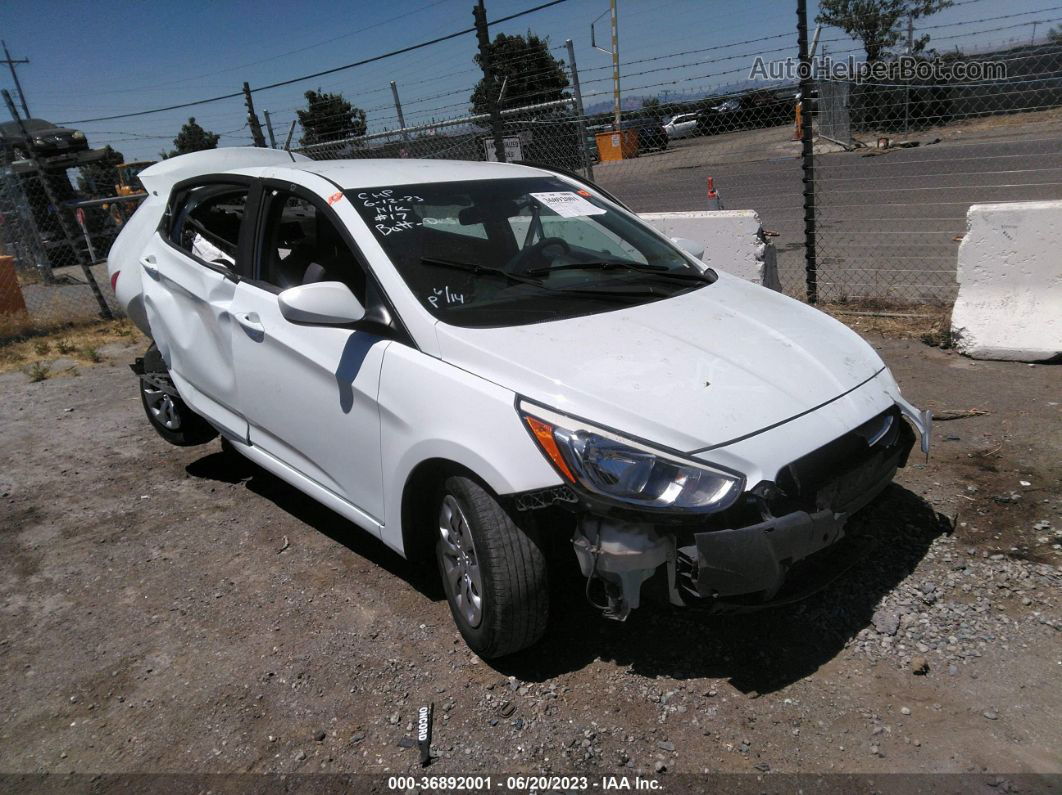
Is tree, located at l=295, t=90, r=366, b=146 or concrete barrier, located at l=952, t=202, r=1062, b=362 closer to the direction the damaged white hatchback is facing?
the concrete barrier

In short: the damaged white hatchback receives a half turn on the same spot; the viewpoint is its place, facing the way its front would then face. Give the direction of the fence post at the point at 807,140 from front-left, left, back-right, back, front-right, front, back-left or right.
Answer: right

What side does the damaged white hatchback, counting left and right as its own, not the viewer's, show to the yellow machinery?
back

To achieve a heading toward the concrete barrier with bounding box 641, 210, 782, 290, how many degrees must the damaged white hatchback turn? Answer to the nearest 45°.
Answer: approximately 90° to its left

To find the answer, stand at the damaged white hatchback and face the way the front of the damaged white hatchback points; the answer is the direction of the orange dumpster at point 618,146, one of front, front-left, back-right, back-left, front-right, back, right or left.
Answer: back-left

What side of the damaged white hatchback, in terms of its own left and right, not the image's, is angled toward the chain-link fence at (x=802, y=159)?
left

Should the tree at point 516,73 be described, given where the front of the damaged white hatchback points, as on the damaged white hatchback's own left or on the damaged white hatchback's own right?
on the damaged white hatchback's own left

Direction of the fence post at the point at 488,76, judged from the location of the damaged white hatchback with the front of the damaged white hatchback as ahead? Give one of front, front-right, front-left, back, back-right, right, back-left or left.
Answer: back-left

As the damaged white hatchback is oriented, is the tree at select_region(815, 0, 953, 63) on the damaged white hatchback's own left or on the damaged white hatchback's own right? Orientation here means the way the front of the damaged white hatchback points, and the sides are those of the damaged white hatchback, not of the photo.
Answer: on the damaged white hatchback's own left

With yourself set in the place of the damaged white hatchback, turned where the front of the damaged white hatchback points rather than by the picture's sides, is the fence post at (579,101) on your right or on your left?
on your left

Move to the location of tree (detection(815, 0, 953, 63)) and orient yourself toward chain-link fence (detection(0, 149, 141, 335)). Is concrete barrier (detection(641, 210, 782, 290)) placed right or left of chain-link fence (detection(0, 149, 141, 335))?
left
